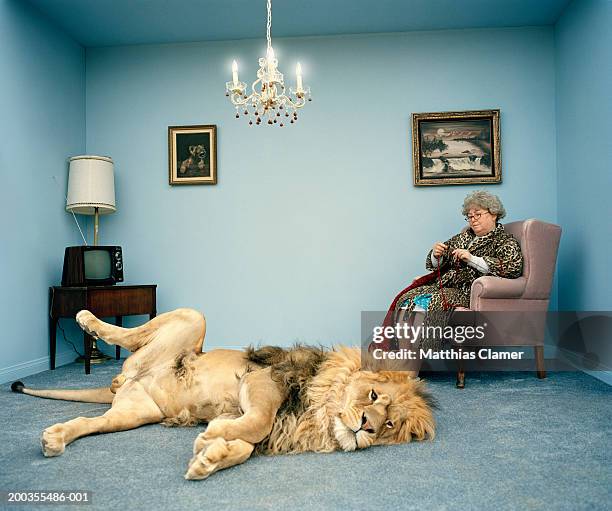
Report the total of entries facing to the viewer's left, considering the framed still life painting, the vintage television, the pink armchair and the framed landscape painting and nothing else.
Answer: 1

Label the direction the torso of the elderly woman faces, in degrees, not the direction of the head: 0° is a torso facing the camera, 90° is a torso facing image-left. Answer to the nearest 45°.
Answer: approximately 45°

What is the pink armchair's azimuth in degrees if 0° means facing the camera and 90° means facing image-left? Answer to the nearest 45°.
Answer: approximately 90°

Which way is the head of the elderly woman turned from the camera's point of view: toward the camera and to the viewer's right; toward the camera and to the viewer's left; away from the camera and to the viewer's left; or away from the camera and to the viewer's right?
toward the camera and to the viewer's left

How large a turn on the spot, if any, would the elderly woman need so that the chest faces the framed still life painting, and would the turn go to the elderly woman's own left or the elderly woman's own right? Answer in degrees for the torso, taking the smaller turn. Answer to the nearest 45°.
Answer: approximately 45° to the elderly woman's own right

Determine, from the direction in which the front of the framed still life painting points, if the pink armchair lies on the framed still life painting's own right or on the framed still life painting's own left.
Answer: on the framed still life painting's own left

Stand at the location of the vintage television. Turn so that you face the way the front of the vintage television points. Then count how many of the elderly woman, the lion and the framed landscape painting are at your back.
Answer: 0

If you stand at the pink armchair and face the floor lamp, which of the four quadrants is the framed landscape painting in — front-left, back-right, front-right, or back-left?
front-right

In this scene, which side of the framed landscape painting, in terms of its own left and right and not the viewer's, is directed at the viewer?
front

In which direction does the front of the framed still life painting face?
toward the camera

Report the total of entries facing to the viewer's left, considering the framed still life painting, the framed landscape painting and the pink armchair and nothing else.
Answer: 1
